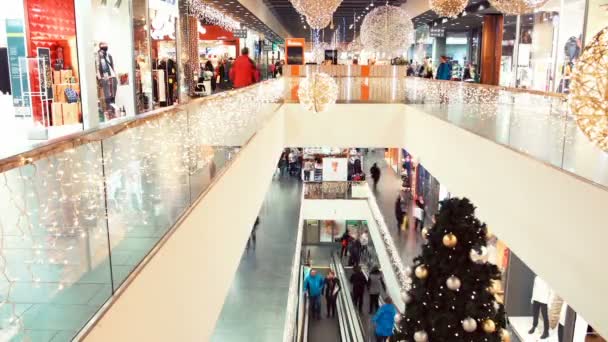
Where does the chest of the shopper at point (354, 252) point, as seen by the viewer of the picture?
away from the camera

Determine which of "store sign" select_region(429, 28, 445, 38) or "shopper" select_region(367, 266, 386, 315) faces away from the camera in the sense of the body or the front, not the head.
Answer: the shopper

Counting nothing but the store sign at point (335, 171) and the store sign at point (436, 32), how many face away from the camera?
0

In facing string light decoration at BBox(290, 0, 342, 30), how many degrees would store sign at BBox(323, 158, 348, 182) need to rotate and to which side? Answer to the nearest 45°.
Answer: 0° — it already faces it

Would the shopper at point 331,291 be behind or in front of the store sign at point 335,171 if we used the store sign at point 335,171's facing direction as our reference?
in front

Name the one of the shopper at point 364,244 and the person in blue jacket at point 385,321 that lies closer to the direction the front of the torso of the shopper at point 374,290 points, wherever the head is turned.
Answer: the shopper

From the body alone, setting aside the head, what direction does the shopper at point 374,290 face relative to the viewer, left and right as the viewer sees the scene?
facing away from the viewer

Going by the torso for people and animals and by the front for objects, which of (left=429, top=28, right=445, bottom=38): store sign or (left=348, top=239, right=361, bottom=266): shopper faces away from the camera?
the shopper

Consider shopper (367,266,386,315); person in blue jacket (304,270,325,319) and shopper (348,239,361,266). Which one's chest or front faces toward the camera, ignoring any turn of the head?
the person in blue jacket

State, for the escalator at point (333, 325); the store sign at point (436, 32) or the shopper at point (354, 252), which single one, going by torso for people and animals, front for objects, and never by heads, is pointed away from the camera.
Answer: the shopper
